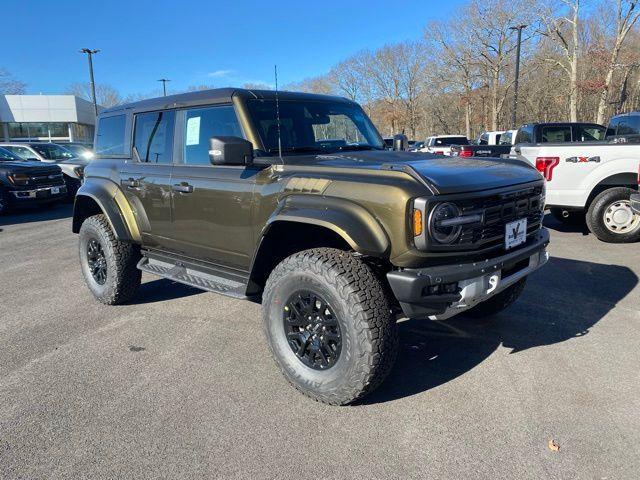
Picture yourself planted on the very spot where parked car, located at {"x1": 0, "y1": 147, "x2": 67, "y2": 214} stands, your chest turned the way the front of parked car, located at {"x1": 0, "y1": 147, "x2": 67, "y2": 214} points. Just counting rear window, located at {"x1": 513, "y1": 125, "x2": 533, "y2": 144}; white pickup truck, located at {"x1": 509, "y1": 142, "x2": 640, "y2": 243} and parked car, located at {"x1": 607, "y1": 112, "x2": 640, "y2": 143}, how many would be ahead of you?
3

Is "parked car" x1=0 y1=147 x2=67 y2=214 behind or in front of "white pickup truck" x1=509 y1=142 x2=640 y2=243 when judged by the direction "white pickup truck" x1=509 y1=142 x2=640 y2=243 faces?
behind

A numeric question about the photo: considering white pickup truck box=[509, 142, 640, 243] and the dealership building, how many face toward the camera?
1

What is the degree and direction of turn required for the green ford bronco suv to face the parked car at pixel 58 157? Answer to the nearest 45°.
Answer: approximately 180°

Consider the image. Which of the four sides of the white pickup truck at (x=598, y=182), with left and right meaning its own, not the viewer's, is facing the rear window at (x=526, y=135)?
left

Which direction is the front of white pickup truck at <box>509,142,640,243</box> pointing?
to the viewer's right

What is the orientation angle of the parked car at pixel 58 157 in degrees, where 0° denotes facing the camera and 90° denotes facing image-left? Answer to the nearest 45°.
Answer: approximately 315°

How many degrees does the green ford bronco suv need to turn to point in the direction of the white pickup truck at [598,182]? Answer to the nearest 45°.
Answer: approximately 90° to its left
